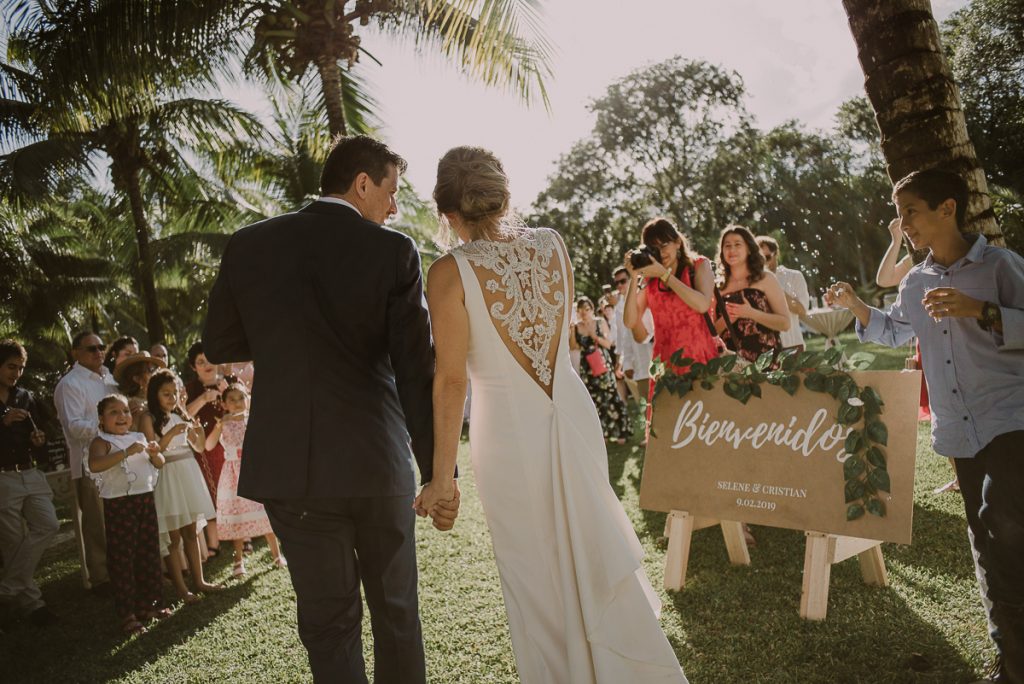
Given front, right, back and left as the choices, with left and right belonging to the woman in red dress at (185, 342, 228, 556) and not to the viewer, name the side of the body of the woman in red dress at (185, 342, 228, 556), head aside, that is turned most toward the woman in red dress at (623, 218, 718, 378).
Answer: front

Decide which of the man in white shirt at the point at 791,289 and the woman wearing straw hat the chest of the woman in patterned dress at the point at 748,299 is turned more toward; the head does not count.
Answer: the woman wearing straw hat

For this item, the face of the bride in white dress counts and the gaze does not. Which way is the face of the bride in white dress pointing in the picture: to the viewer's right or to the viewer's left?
to the viewer's left

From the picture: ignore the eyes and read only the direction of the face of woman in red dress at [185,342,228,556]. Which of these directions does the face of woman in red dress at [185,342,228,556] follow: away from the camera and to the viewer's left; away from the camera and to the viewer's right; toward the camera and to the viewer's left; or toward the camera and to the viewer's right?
toward the camera and to the viewer's right

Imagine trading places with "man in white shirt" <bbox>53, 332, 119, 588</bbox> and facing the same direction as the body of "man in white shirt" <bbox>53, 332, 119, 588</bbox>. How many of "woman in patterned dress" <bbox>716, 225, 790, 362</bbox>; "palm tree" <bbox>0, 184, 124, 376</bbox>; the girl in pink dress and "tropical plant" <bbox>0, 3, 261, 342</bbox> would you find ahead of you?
2

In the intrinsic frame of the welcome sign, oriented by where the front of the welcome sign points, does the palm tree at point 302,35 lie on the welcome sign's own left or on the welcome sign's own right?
on the welcome sign's own right

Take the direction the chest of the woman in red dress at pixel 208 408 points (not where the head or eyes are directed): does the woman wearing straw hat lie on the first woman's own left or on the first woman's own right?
on the first woman's own right

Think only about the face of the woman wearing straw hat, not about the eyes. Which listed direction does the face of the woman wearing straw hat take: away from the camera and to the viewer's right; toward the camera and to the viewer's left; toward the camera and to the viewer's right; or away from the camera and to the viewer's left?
toward the camera and to the viewer's right

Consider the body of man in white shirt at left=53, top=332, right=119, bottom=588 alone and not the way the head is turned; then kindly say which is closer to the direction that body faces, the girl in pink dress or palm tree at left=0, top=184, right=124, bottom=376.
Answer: the girl in pink dress

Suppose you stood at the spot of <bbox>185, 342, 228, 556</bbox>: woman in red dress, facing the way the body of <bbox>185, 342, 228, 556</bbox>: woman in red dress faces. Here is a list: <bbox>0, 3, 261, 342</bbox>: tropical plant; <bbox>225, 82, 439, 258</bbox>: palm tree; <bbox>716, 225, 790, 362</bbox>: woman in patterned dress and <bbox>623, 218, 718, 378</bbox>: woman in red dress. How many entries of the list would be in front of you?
2

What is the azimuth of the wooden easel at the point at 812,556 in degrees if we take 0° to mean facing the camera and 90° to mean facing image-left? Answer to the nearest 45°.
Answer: approximately 45°

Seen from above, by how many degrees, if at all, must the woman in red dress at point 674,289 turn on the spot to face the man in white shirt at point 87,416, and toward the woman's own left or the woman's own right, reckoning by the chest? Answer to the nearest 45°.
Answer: approximately 45° to the woman's own right

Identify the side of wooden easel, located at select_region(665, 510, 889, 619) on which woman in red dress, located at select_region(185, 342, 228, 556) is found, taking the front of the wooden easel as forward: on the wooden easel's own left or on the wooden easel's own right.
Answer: on the wooden easel's own right
